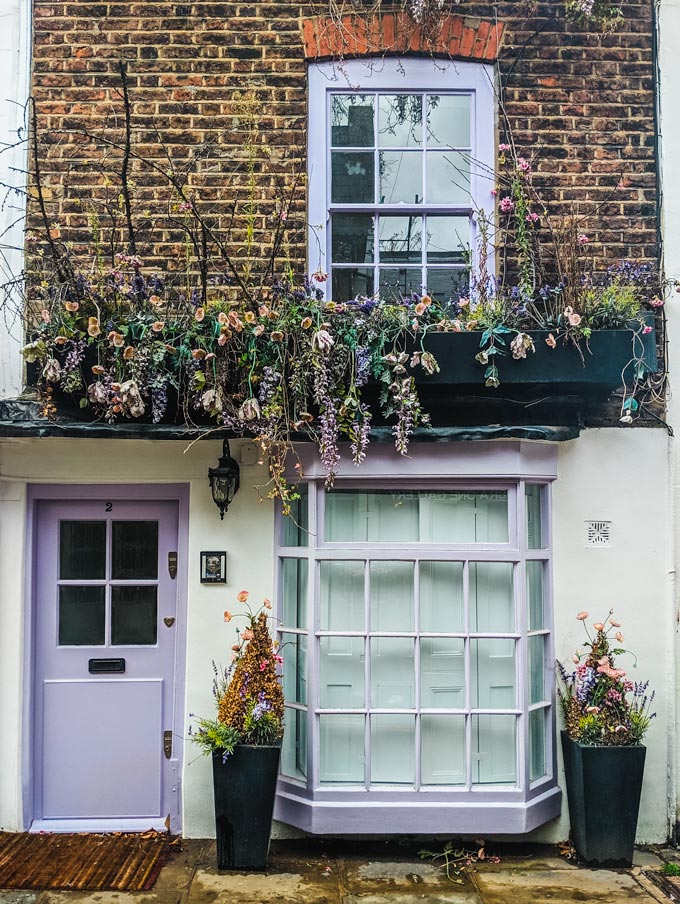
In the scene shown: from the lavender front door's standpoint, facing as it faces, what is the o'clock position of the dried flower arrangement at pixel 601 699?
The dried flower arrangement is roughly at 10 o'clock from the lavender front door.

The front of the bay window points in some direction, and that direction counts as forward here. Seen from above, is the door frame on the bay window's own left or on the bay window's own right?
on the bay window's own right

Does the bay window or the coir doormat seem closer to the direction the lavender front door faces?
the coir doormat

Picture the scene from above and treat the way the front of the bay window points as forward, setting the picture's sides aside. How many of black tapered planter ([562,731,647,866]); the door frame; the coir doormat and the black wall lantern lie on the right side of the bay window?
3

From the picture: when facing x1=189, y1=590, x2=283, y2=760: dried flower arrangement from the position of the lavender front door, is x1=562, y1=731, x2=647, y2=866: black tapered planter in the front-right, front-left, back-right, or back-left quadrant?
front-left

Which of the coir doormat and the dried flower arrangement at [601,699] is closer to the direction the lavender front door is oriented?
the coir doormat

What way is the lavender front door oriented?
toward the camera

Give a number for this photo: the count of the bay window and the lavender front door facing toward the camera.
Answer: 2

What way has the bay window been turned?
toward the camera

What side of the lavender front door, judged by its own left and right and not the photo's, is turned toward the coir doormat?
front

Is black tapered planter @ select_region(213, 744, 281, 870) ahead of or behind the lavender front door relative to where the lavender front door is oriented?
ahead
